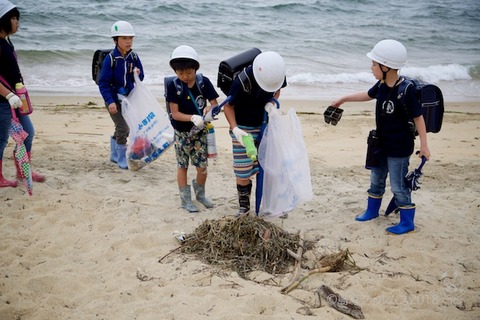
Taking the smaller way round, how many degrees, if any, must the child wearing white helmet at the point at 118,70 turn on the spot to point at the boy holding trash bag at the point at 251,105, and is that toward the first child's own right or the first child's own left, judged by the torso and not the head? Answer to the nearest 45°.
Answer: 0° — they already face them

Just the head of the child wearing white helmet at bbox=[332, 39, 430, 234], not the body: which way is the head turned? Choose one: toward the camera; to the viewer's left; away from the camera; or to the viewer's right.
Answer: to the viewer's left

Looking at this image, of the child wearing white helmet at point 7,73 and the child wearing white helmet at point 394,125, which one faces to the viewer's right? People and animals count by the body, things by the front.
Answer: the child wearing white helmet at point 7,73

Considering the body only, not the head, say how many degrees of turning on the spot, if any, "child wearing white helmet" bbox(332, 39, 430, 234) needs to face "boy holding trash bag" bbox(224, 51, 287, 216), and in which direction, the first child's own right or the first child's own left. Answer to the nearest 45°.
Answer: approximately 45° to the first child's own right

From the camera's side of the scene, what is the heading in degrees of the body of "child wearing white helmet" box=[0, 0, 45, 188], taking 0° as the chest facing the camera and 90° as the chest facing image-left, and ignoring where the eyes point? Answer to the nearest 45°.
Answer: approximately 270°

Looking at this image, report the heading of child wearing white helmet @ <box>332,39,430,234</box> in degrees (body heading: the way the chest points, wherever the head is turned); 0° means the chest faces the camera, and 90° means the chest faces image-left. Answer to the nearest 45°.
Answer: approximately 45°

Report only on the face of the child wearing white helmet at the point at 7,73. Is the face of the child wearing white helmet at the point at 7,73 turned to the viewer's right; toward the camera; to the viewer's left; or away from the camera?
to the viewer's right

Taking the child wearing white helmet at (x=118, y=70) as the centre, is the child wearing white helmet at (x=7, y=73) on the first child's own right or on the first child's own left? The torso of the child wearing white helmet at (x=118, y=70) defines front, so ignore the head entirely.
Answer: on the first child's own right

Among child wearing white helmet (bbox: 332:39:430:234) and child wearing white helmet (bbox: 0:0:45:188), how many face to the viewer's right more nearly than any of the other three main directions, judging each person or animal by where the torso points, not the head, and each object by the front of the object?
1

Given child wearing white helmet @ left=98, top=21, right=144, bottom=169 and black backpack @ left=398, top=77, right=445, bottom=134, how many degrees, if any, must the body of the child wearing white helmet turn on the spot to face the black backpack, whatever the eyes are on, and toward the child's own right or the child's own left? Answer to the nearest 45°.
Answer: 0° — they already face it

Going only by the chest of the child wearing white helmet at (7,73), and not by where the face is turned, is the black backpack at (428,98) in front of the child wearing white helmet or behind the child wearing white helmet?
in front

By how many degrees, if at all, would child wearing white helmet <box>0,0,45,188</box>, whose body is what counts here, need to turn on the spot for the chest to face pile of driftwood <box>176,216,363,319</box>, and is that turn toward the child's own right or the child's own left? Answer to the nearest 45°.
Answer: approximately 45° to the child's own right

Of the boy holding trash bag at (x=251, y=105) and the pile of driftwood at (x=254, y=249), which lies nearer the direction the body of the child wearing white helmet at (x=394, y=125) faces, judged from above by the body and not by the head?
the pile of driftwood

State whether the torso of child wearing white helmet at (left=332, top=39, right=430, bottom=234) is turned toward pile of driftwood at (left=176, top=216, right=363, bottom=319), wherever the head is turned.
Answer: yes

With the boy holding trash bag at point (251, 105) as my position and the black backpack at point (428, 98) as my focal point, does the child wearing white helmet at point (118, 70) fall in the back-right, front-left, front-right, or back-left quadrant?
back-left

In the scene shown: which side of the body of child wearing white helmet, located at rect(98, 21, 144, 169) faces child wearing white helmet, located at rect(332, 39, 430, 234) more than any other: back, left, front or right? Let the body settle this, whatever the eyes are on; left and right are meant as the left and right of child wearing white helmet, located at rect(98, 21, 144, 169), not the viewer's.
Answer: front
